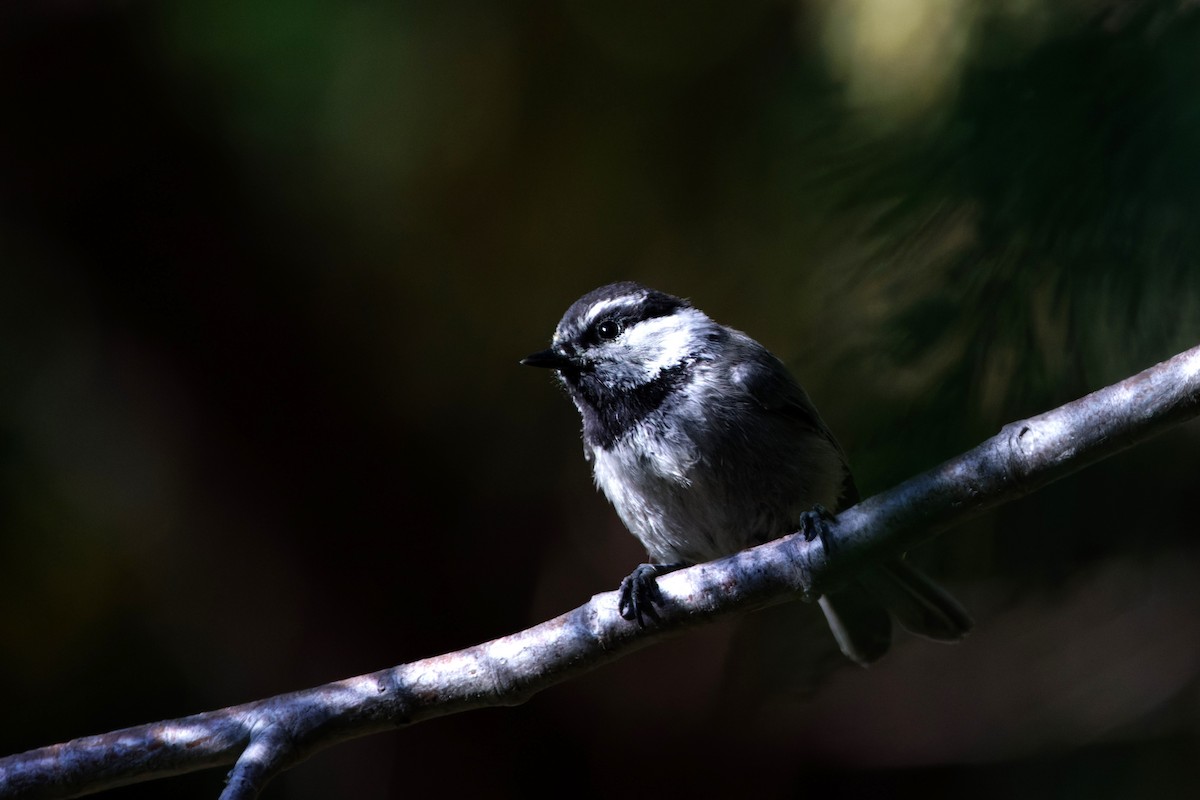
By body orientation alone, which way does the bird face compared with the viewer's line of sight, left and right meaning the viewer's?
facing the viewer and to the left of the viewer
